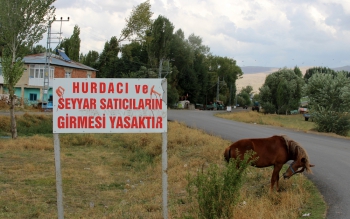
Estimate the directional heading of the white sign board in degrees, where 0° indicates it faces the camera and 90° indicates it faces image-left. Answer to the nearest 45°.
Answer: approximately 0°

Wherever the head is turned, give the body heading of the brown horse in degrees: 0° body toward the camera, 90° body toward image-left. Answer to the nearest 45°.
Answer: approximately 270°

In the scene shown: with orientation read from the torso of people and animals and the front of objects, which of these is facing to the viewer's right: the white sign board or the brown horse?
the brown horse

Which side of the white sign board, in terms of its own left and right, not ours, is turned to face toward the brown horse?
left

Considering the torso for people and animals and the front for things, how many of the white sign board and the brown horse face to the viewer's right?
1

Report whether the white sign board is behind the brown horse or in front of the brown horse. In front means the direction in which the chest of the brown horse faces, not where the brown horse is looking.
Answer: behind

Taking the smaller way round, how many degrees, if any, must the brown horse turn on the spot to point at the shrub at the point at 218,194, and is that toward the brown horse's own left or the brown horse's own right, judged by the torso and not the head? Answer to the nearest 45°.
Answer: approximately 90° to the brown horse's own right

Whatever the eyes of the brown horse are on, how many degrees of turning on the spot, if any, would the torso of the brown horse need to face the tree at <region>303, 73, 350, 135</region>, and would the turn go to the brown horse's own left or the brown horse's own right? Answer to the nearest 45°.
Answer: approximately 90° to the brown horse's own left

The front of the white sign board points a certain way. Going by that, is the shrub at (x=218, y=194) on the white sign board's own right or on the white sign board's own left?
on the white sign board's own left

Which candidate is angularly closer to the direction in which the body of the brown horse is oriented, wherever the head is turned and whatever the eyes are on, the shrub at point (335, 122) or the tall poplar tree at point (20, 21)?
the shrub

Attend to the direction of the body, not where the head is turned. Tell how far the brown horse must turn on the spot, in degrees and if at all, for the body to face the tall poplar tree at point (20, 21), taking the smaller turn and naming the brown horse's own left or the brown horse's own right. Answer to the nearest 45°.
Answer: approximately 135° to the brown horse's own left

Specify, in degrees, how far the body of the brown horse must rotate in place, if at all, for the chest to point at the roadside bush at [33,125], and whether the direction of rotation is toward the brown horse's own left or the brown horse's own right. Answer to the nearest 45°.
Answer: approximately 135° to the brown horse's own left
